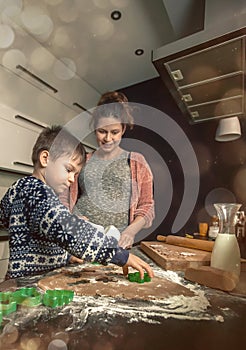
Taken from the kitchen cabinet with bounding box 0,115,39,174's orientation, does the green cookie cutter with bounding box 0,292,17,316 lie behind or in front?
in front

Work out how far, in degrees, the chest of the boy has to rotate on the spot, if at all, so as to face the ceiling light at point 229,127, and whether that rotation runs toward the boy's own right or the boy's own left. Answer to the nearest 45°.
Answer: approximately 45° to the boy's own left

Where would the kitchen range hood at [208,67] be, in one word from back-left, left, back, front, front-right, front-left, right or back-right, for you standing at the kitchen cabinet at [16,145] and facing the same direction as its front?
front

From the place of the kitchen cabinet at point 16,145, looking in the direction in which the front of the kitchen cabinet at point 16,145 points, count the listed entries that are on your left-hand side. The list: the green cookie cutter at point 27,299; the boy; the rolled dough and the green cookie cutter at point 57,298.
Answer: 0

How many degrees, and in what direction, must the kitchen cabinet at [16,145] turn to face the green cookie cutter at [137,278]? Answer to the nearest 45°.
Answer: approximately 45° to its right

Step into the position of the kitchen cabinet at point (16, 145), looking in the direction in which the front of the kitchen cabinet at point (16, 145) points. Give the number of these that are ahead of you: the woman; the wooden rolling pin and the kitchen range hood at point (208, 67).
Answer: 3

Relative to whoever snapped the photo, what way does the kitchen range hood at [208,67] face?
facing the viewer and to the left of the viewer

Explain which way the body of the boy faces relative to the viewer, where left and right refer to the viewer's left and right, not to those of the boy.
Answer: facing to the right of the viewer

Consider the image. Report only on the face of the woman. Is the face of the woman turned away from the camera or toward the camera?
toward the camera

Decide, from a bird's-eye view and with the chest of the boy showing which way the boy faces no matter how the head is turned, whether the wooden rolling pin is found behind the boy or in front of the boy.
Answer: in front

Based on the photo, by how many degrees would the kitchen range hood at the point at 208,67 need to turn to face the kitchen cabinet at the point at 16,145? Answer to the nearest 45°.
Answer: approximately 45° to its right

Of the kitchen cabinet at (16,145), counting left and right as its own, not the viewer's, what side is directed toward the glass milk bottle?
front

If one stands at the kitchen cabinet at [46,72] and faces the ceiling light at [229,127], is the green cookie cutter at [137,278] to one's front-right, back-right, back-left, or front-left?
front-right
